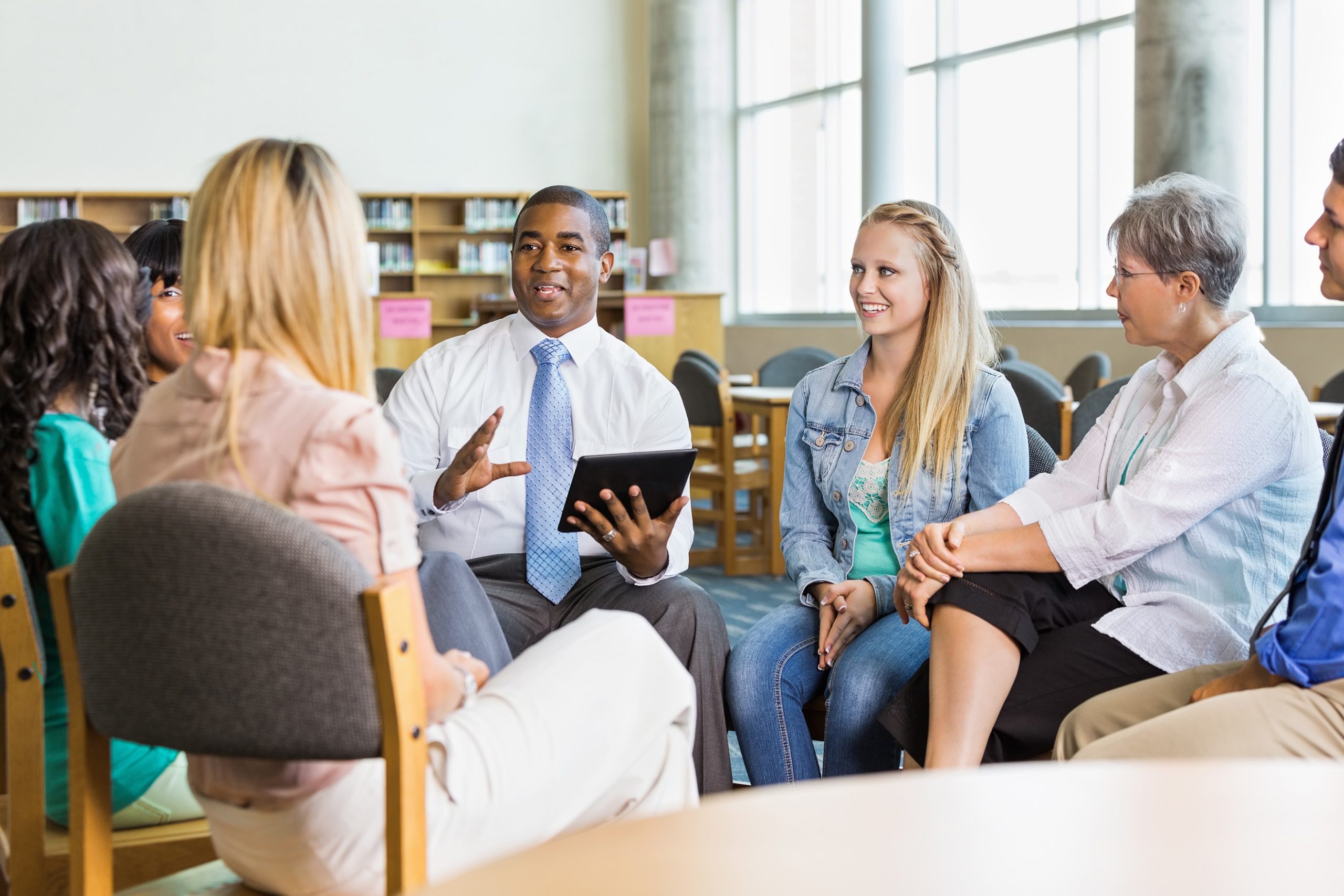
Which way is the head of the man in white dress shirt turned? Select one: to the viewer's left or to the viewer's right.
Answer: to the viewer's left

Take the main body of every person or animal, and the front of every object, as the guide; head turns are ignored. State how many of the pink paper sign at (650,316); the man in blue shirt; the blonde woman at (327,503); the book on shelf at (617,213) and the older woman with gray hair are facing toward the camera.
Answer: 2

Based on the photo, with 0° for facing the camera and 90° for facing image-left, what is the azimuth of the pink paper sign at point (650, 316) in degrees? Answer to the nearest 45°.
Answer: approximately 0°

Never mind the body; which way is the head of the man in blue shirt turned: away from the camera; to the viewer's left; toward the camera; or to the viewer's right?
to the viewer's left

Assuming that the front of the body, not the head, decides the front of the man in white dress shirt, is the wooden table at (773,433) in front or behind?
behind

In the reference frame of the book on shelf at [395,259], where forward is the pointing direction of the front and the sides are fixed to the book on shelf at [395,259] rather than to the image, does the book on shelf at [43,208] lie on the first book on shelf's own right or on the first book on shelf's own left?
on the first book on shelf's own right

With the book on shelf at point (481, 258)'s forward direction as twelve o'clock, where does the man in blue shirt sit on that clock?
The man in blue shirt is roughly at 12 o'clock from the book on shelf.

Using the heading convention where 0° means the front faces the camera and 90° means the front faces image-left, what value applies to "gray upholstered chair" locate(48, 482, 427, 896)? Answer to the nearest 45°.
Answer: approximately 225°

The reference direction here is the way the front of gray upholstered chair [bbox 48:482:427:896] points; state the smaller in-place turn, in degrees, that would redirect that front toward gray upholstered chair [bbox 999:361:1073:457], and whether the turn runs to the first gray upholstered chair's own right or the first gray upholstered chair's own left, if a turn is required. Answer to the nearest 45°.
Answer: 0° — it already faces it

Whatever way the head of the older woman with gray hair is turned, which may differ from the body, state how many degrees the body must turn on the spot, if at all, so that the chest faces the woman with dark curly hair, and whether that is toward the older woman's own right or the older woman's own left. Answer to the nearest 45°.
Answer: approximately 45° to the older woman's own left

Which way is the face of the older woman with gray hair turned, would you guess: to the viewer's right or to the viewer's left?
to the viewer's left

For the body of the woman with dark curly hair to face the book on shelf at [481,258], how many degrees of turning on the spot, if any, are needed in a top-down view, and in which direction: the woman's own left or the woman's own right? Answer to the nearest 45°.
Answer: approximately 45° to the woman's own left

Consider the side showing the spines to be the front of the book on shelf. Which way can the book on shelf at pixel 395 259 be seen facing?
toward the camera
